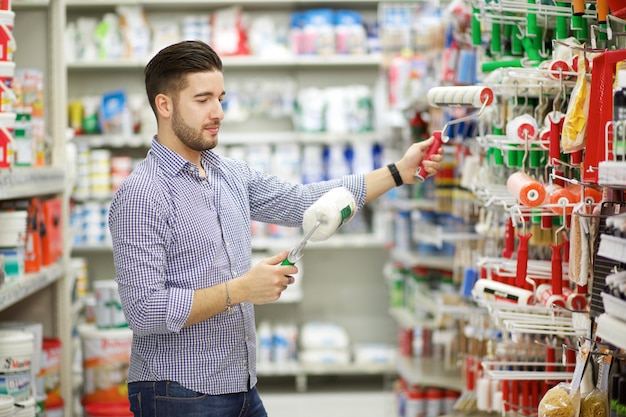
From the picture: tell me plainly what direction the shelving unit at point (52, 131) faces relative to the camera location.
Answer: facing to the right of the viewer

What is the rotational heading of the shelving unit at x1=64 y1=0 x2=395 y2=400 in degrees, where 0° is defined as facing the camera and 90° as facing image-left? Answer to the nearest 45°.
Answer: approximately 0°

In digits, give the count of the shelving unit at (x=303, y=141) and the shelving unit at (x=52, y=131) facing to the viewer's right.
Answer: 1

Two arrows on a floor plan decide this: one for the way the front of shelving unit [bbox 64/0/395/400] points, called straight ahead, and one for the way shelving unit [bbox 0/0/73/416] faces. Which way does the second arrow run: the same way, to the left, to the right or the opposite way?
to the left

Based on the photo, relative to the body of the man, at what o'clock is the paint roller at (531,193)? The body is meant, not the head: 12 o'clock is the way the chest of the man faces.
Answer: The paint roller is roughly at 11 o'clock from the man.

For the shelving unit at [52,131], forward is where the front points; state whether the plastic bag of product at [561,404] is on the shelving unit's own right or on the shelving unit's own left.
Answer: on the shelving unit's own right

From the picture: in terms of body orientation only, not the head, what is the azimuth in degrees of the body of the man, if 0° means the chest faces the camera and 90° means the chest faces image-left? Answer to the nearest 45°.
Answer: approximately 315°
